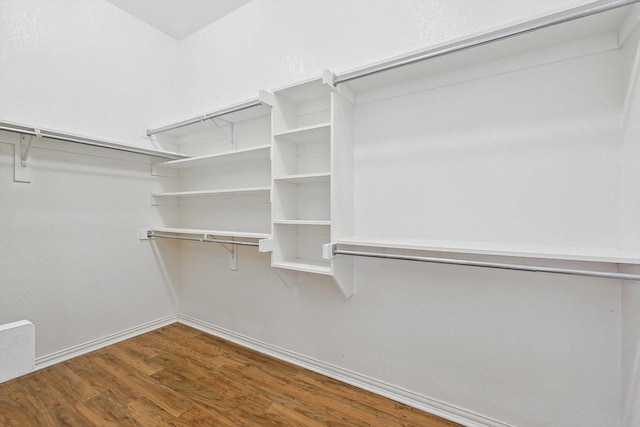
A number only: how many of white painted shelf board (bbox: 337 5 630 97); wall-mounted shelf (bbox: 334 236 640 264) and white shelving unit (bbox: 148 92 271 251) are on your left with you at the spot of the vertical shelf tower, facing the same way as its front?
2

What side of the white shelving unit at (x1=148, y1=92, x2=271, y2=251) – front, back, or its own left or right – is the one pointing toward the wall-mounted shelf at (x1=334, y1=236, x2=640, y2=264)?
left

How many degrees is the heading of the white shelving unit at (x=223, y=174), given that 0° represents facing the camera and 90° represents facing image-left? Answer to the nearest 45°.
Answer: approximately 45°

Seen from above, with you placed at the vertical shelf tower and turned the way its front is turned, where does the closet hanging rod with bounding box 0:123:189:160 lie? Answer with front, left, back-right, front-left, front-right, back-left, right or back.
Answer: front-right

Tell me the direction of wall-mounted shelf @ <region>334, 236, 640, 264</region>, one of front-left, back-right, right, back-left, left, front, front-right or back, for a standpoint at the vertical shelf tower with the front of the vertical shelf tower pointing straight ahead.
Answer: left

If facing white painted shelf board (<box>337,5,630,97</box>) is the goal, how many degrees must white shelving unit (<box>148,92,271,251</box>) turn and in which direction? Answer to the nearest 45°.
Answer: approximately 90° to its left

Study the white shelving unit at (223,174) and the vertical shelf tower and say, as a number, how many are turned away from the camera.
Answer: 0

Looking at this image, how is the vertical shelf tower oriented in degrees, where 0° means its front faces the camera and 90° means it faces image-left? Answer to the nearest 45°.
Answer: approximately 45°

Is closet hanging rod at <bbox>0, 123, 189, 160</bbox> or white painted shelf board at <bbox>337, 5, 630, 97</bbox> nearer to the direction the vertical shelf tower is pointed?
the closet hanging rod

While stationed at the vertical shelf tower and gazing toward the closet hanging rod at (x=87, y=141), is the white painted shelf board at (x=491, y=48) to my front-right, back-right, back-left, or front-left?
back-left

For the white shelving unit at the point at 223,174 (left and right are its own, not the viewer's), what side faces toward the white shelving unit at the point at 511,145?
left
